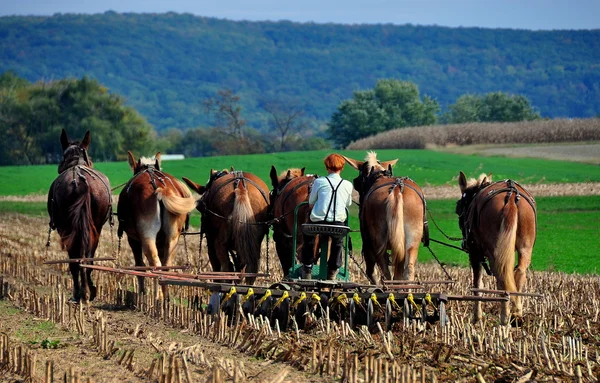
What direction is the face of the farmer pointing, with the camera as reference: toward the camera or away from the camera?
away from the camera

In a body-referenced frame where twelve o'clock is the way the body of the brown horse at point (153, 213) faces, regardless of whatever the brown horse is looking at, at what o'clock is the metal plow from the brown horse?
The metal plow is roughly at 5 o'clock from the brown horse.

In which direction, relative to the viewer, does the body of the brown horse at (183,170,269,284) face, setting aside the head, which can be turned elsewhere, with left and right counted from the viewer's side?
facing away from the viewer

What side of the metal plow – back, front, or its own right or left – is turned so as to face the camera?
back

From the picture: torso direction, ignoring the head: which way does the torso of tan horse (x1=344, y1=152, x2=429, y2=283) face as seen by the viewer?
away from the camera

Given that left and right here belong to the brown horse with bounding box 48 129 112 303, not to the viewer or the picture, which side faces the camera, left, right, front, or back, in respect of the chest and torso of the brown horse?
back

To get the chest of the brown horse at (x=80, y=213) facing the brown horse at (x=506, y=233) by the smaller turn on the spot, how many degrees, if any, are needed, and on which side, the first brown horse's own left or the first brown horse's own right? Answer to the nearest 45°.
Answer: approximately 135° to the first brown horse's own right

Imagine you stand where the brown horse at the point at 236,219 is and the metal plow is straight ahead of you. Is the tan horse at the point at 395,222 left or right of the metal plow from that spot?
left

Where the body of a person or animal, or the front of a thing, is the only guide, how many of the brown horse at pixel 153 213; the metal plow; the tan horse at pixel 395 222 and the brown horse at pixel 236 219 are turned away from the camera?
4

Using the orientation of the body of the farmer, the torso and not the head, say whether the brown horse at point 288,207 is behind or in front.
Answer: in front

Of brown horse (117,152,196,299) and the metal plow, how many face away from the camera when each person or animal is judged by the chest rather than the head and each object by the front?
2

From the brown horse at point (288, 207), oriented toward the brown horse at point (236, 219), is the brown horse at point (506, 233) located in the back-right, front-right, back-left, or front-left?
back-left

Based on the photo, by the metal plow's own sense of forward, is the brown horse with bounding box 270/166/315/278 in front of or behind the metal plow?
in front

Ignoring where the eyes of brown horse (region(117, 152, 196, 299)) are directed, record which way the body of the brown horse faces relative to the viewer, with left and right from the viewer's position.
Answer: facing away from the viewer

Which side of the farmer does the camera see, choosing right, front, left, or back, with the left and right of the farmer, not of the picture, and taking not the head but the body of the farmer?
back

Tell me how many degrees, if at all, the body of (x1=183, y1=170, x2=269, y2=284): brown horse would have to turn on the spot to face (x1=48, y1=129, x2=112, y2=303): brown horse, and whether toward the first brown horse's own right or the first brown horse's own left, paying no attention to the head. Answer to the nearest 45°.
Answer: approximately 90° to the first brown horse's own left

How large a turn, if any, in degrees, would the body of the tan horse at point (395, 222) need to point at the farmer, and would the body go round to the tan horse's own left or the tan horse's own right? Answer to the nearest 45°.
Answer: approximately 135° to the tan horse's own left
